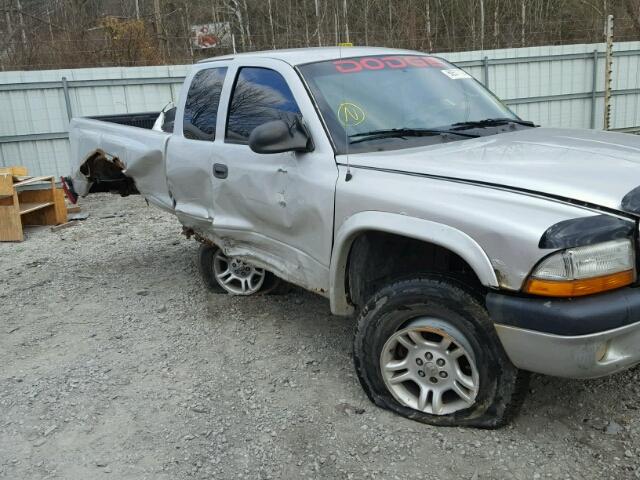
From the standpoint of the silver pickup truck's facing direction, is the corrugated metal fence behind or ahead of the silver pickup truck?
behind

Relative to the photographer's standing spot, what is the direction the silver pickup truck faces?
facing the viewer and to the right of the viewer
